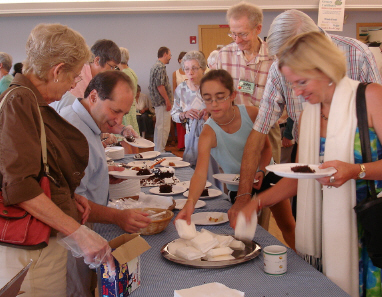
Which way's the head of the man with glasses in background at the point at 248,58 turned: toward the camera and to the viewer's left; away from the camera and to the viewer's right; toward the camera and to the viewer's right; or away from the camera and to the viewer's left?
toward the camera and to the viewer's left

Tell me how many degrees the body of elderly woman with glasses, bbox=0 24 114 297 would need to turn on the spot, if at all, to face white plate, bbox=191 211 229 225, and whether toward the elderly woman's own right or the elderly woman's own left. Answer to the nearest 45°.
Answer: approximately 45° to the elderly woman's own left

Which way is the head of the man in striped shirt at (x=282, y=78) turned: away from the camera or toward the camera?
away from the camera

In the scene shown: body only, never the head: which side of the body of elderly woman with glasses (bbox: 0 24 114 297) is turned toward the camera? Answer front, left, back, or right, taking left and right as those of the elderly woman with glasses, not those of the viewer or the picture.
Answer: right

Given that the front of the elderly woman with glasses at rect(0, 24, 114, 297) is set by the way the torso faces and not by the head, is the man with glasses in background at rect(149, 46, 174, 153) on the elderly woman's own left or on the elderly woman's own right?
on the elderly woman's own left
